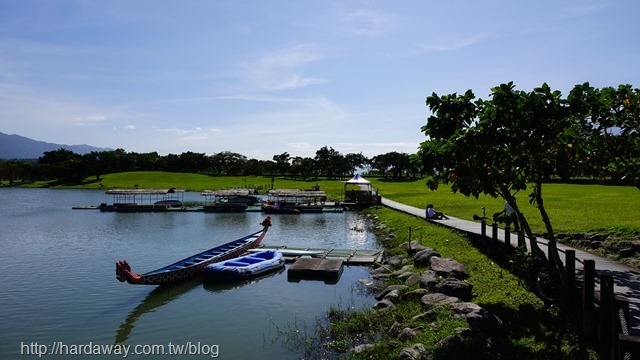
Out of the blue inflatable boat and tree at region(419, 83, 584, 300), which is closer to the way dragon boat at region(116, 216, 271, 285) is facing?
the tree

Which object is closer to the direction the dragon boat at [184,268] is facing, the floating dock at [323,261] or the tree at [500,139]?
the tree

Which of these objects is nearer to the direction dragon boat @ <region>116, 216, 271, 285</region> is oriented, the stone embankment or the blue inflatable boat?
the stone embankment
